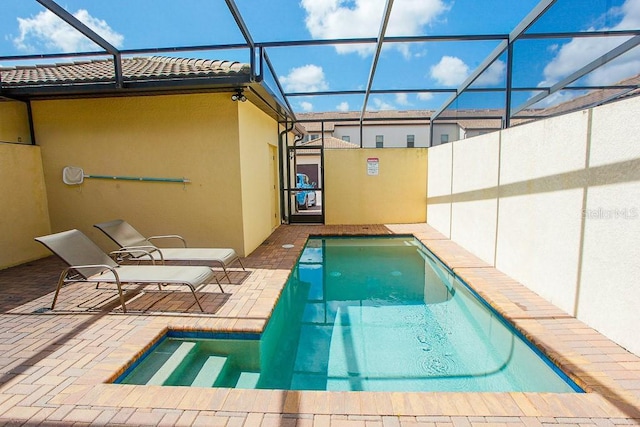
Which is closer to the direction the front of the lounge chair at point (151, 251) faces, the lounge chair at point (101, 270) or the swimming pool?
the swimming pool

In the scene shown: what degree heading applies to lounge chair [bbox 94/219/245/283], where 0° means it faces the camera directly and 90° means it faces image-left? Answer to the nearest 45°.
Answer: approximately 315°

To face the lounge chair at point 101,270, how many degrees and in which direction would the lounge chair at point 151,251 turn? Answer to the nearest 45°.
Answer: approximately 90° to its right

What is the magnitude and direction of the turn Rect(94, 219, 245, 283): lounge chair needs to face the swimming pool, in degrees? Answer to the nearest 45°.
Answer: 0° — it already faces it
